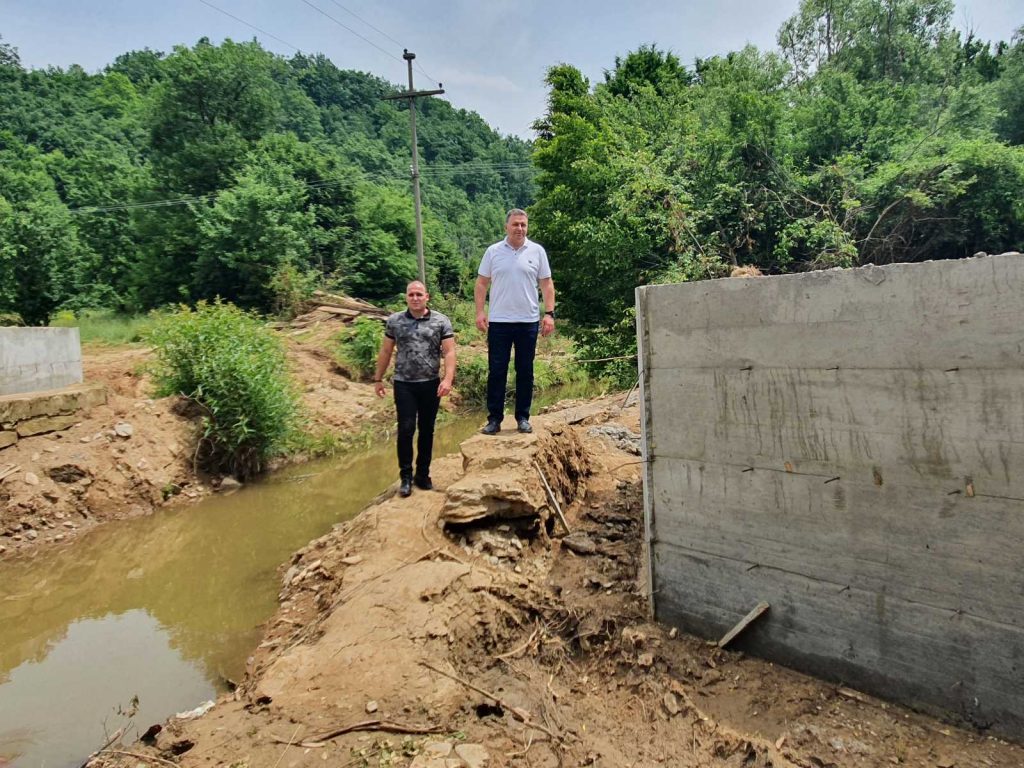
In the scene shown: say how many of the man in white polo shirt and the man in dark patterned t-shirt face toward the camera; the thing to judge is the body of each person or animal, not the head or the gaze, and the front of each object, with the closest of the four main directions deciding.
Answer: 2

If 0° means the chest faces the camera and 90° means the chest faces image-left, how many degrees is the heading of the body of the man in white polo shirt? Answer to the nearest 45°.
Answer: approximately 0°

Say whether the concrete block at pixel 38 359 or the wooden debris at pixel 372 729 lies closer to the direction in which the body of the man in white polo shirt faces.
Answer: the wooden debris

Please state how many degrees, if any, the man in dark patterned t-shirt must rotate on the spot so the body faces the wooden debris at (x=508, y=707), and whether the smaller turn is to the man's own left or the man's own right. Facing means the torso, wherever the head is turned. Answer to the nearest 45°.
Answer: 0° — they already face it

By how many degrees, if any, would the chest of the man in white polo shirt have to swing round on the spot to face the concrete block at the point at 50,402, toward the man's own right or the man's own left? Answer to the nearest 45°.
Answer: approximately 135° to the man's own right

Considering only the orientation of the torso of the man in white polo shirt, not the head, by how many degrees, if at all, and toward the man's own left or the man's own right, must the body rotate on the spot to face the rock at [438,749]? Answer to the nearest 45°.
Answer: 0° — they already face it

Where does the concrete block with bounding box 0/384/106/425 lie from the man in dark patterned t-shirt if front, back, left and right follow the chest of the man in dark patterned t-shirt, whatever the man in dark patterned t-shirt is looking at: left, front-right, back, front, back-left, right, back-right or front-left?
back-right
